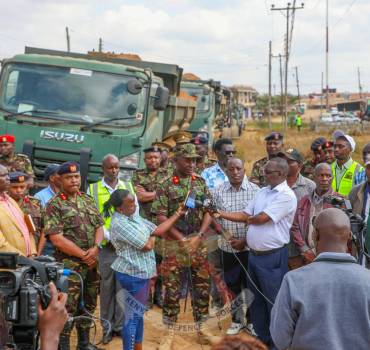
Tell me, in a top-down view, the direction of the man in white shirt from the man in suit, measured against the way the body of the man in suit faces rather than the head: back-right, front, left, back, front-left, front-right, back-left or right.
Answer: front-left

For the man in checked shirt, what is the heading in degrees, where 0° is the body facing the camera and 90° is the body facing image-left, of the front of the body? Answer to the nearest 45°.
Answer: approximately 0°

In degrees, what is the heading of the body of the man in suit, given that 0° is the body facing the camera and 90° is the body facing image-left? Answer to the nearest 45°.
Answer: approximately 315°

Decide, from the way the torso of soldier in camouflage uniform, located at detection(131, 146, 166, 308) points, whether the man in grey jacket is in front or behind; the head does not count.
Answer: in front

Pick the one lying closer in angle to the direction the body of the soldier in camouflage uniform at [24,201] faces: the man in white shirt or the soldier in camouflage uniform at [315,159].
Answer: the man in white shirt

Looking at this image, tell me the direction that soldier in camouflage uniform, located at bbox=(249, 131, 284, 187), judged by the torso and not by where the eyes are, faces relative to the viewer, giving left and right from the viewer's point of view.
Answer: facing the viewer

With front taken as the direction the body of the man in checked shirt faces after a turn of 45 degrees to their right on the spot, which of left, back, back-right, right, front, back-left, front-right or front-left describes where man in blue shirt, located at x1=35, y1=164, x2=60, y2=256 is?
front-right

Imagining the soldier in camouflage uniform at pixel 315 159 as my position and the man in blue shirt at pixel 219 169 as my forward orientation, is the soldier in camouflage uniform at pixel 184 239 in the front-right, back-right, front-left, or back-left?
front-left

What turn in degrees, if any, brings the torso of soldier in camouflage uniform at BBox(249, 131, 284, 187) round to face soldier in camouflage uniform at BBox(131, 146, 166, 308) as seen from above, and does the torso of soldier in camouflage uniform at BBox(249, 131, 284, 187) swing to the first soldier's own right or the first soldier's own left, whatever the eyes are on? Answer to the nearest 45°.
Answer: approximately 90° to the first soldier's own right

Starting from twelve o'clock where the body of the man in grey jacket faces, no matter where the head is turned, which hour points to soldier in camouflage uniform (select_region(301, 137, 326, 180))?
The soldier in camouflage uniform is roughly at 12 o'clock from the man in grey jacket.

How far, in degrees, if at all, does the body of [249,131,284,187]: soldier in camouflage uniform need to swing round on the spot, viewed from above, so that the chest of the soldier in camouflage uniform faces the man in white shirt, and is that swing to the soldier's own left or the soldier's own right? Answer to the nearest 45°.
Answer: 0° — they already face them

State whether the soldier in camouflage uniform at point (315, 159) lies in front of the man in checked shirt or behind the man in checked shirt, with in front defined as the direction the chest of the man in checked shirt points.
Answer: behind

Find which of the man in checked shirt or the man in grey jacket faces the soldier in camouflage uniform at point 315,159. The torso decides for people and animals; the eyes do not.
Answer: the man in grey jacket

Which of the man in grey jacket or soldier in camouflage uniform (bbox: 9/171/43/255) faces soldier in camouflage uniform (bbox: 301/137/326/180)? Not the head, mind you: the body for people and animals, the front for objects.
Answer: the man in grey jacket

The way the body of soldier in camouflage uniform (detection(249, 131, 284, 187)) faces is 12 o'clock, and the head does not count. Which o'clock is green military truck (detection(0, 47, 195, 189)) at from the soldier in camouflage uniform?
The green military truck is roughly at 4 o'clock from the soldier in camouflage uniform.
